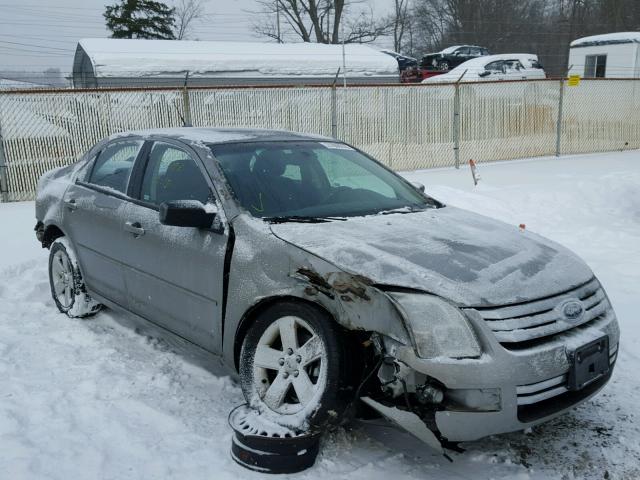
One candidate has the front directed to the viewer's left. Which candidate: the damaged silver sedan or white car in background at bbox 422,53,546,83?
the white car in background

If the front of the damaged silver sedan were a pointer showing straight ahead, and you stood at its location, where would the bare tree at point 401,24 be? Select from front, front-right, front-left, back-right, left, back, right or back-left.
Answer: back-left

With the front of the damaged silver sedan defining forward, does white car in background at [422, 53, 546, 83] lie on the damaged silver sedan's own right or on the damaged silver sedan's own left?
on the damaged silver sedan's own left

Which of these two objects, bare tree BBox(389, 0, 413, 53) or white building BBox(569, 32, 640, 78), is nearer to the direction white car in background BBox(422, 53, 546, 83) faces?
the bare tree

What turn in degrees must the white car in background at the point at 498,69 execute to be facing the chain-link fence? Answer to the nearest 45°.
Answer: approximately 90° to its left

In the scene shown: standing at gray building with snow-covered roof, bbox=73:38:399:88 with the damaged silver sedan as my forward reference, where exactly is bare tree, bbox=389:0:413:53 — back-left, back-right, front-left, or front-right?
back-left

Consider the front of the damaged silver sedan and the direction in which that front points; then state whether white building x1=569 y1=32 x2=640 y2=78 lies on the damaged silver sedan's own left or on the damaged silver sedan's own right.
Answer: on the damaged silver sedan's own left

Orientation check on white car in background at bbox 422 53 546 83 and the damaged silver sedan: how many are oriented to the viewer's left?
1

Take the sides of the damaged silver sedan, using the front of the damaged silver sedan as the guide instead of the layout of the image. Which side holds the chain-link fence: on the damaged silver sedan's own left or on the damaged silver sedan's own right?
on the damaged silver sedan's own left

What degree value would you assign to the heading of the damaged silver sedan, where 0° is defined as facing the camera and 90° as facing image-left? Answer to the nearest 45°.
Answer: approximately 315°

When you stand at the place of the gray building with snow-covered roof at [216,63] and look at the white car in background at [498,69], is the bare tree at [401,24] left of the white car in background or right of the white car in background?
left

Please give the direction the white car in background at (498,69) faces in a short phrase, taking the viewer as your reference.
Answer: facing to the left of the viewer

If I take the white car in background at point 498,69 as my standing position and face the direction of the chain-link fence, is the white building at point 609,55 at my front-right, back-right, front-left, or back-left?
back-left

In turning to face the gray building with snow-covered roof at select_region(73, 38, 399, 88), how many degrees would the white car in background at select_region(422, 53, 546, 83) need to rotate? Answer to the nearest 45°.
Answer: approximately 45° to its left
